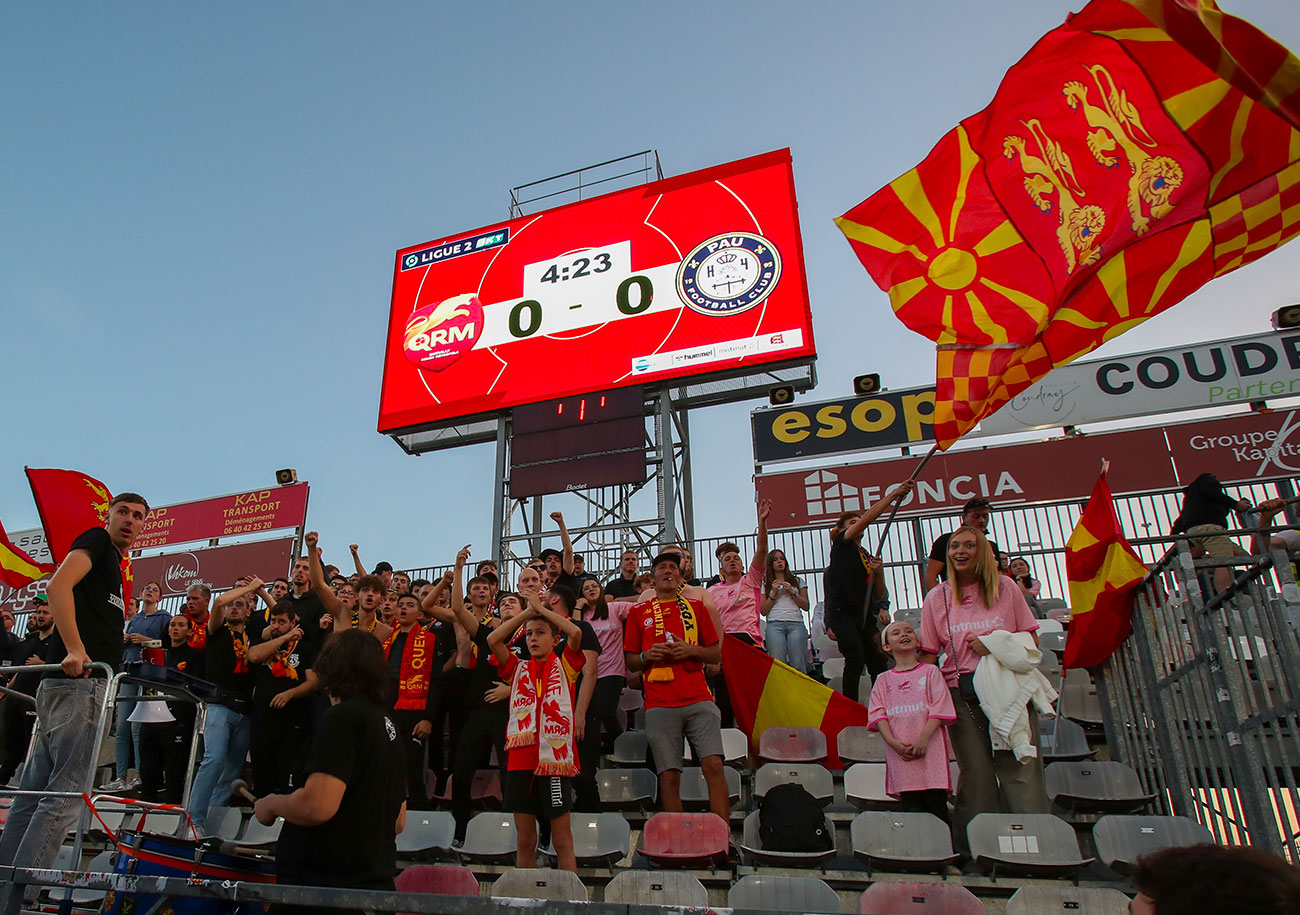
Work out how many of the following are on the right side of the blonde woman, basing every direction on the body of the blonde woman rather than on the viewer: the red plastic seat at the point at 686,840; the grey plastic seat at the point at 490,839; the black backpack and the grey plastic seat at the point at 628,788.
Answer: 4

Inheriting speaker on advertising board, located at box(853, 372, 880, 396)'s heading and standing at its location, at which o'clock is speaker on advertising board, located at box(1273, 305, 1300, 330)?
speaker on advertising board, located at box(1273, 305, 1300, 330) is roughly at 9 o'clock from speaker on advertising board, located at box(853, 372, 880, 396).

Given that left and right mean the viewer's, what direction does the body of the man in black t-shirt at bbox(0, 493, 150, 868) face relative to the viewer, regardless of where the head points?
facing to the right of the viewer

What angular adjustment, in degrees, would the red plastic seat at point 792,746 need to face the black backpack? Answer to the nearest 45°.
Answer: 0° — it already faces it

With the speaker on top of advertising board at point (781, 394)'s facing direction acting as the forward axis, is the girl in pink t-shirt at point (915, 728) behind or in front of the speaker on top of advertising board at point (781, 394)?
in front

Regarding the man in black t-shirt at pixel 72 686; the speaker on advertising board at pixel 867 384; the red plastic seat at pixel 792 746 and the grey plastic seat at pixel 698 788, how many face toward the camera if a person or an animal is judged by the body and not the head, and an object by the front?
3

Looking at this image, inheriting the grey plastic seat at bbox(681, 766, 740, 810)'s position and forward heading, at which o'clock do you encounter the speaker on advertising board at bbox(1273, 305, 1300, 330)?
The speaker on advertising board is roughly at 8 o'clock from the grey plastic seat.

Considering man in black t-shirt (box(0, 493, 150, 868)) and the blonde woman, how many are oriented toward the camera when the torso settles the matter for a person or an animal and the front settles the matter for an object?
1

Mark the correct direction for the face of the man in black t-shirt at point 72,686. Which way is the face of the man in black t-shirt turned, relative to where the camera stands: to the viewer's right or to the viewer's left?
to the viewer's right
